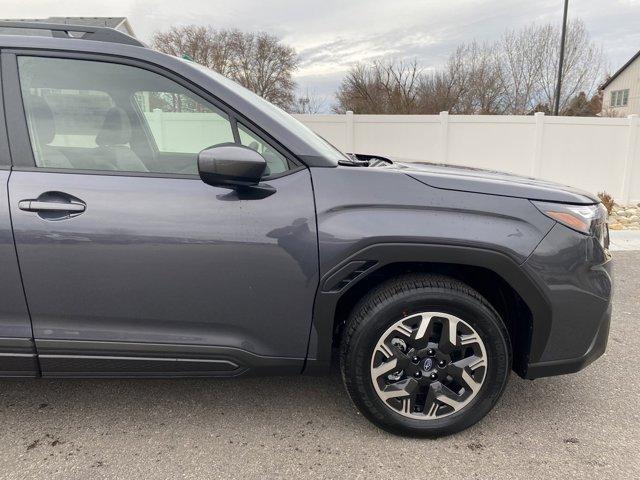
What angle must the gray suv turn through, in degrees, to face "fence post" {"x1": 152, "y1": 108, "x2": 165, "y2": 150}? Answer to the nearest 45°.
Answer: approximately 135° to its left

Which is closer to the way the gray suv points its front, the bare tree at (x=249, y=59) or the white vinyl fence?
the white vinyl fence

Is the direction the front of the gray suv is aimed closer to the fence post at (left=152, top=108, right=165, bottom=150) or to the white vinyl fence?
the white vinyl fence

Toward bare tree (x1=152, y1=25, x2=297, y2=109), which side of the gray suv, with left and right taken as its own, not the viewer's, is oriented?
left

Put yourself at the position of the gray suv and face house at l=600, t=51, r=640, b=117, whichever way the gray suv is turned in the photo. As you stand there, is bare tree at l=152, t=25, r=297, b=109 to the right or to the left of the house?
left

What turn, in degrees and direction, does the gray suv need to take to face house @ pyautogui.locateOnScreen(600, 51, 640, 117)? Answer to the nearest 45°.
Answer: approximately 45° to its left

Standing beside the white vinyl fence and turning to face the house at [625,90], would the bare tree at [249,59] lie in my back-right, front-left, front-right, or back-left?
front-left

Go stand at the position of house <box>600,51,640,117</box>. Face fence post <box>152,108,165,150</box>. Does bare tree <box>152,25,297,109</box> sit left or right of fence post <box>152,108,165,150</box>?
right

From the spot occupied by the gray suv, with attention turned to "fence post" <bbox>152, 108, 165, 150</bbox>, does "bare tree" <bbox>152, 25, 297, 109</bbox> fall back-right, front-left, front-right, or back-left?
front-right

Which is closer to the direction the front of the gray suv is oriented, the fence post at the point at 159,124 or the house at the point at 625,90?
the house

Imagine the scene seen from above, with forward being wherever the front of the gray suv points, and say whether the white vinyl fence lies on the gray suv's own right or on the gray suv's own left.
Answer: on the gray suv's own left

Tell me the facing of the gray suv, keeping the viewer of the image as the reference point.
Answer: facing to the right of the viewer
